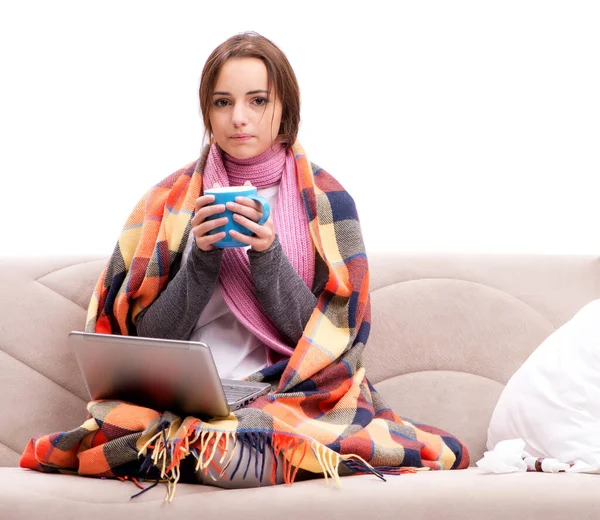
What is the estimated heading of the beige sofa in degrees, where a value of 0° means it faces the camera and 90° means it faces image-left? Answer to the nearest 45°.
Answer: approximately 0°

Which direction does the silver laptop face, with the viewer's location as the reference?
facing away from the viewer and to the right of the viewer

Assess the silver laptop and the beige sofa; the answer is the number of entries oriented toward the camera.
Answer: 1
